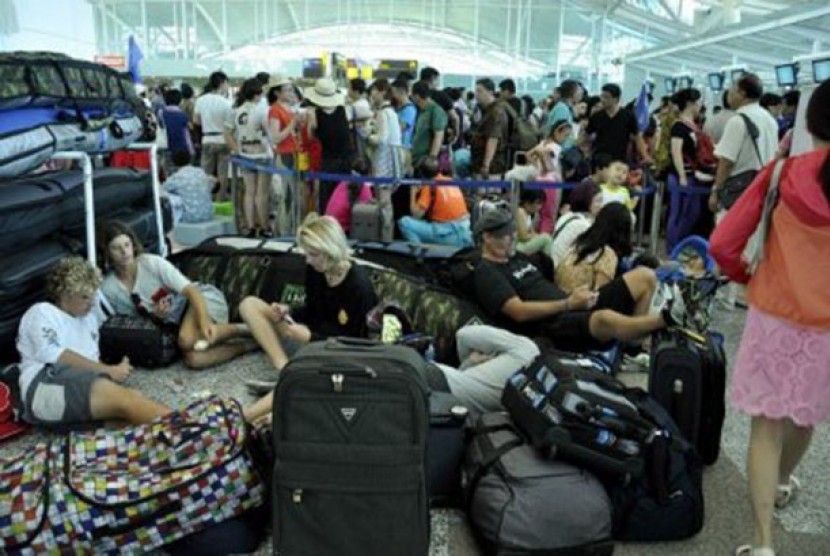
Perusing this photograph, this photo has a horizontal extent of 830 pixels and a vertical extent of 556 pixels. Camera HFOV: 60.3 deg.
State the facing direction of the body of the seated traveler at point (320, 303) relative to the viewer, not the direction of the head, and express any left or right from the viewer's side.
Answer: facing the viewer and to the left of the viewer

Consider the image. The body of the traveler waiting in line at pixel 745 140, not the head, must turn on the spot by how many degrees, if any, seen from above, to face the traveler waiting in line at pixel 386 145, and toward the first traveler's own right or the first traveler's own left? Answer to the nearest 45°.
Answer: approximately 45° to the first traveler's own left

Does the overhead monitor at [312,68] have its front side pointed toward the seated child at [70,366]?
yes

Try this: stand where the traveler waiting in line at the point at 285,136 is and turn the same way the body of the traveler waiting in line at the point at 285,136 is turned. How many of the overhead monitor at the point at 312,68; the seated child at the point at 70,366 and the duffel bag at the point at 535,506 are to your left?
1

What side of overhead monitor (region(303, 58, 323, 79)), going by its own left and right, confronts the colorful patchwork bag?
front

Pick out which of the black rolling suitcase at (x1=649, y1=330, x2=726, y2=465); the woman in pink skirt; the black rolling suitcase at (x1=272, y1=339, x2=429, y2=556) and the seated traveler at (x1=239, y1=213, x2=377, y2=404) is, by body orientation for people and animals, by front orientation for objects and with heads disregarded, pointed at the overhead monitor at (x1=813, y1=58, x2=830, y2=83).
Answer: the woman in pink skirt

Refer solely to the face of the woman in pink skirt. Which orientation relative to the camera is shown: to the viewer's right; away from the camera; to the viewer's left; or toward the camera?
away from the camera

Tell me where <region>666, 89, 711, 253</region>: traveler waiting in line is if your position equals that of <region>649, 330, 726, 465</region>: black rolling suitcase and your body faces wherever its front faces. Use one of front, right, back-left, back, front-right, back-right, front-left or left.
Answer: back-right

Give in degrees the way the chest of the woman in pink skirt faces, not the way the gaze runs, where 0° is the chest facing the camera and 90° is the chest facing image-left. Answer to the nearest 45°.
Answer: approximately 180°

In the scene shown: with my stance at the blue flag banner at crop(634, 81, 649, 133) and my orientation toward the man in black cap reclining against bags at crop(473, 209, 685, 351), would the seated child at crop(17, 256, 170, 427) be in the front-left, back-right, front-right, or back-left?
front-right

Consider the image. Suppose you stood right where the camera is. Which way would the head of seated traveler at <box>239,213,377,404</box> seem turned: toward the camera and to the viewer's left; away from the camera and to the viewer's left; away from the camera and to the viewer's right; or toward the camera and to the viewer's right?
toward the camera and to the viewer's left

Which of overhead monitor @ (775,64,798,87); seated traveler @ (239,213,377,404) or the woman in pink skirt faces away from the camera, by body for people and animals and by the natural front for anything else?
the woman in pink skirt
